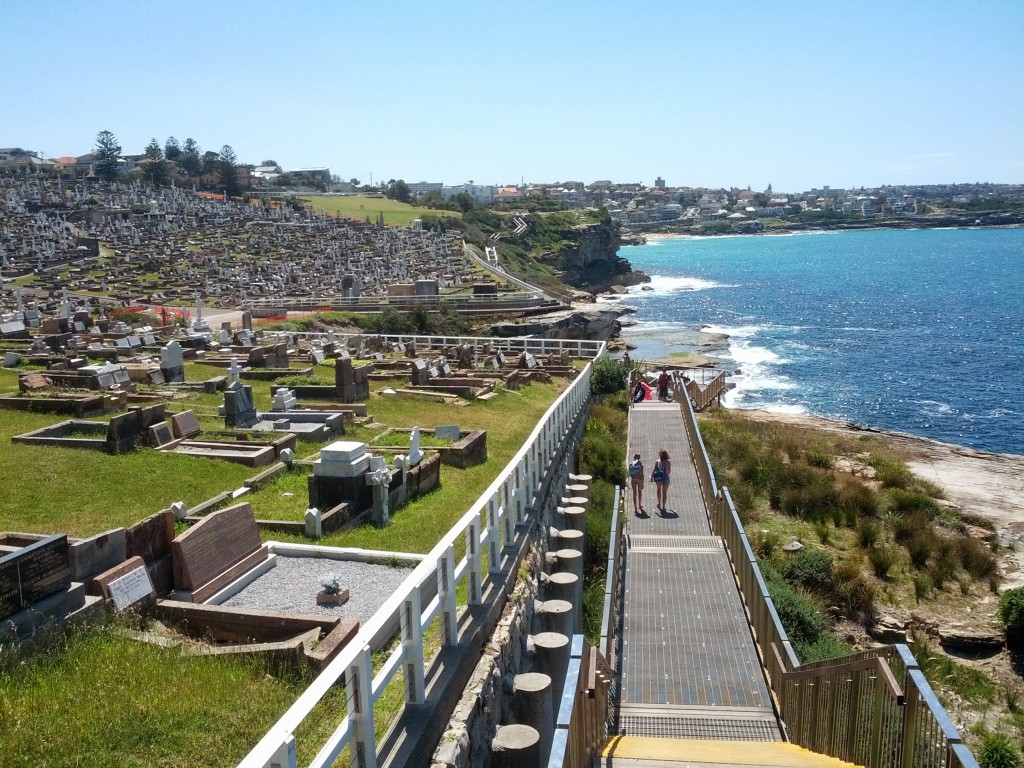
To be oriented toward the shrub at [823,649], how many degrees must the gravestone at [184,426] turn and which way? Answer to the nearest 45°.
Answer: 0° — it already faces it

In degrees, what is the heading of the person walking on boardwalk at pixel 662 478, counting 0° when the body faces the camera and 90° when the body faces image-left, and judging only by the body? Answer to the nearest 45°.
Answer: approximately 180°

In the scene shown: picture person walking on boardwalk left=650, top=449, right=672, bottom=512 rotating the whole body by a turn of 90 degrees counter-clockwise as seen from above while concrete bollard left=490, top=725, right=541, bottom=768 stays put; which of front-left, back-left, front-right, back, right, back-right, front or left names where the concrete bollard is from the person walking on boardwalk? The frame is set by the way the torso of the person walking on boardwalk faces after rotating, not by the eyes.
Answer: left

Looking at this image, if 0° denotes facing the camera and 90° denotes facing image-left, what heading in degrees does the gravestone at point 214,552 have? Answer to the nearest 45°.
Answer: approximately 315°

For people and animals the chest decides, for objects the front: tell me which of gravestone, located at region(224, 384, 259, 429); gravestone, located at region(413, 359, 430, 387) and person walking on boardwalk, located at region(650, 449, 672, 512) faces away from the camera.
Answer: the person walking on boardwalk

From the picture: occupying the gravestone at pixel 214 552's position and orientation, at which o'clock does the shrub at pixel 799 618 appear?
The shrub is roughly at 10 o'clock from the gravestone.

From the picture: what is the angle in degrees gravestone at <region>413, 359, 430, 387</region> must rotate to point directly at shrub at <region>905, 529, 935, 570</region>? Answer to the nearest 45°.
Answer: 0° — it already faces it

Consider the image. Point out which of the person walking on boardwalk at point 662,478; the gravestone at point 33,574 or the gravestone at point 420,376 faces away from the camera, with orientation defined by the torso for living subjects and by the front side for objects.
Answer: the person walking on boardwalk

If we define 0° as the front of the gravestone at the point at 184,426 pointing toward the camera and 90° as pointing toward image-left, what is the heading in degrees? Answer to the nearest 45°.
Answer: approximately 315°

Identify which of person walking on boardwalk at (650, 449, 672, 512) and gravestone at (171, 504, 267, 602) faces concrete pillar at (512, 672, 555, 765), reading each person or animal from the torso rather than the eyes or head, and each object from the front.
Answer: the gravestone
